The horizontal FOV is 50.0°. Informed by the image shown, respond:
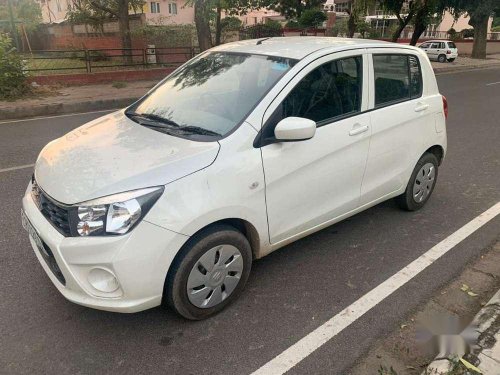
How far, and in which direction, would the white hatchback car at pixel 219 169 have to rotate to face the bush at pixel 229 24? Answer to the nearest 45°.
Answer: approximately 135° to its right

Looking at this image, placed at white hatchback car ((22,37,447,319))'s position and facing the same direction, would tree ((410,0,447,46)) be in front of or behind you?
behind

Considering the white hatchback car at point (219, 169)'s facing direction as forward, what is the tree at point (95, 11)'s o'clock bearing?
The tree is roughly at 4 o'clock from the white hatchback car.

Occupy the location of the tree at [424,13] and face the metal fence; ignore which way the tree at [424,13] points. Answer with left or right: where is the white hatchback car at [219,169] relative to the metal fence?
left

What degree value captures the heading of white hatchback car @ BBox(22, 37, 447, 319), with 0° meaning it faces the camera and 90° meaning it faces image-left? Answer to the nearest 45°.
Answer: approximately 45°

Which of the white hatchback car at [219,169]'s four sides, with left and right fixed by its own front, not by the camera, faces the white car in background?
back

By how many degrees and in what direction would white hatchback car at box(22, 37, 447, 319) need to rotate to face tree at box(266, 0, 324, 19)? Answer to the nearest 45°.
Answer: approximately 135° to its right

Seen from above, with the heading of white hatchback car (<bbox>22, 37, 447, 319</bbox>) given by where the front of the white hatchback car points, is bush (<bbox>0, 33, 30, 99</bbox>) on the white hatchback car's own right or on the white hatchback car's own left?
on the white hatchback car's own right

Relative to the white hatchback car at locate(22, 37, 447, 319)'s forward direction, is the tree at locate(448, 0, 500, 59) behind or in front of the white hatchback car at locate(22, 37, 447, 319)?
behind

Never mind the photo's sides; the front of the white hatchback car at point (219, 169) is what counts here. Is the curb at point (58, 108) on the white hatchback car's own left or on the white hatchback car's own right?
on the white hatchback car's own right

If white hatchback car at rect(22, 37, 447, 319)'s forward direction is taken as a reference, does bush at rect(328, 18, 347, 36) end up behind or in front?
behind

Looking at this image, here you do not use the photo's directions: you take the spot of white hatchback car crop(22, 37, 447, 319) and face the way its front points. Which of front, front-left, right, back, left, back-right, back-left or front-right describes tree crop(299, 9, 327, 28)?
back-right
